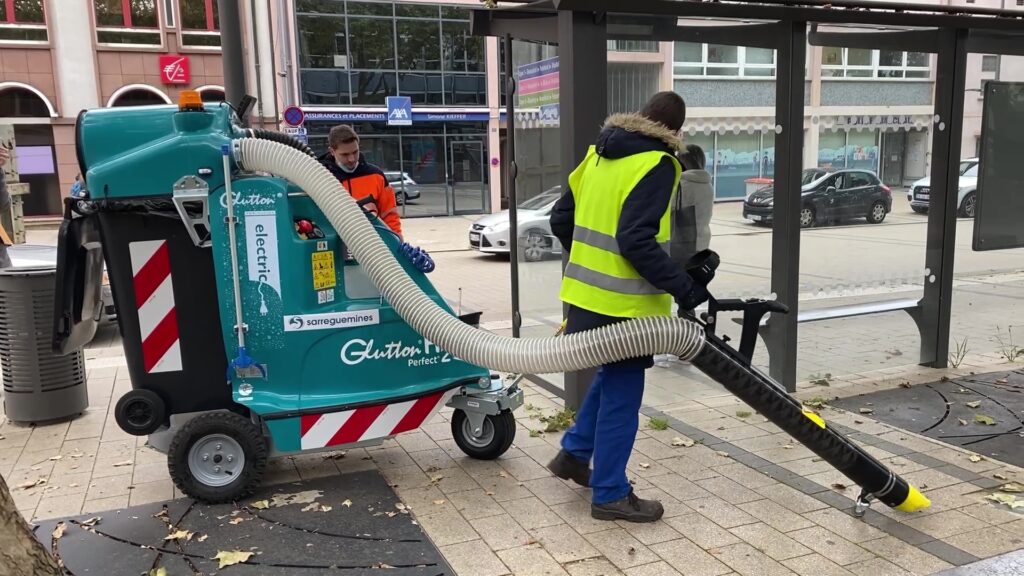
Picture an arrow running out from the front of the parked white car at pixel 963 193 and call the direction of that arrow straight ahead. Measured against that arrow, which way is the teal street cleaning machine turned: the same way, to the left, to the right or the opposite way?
the opposite way

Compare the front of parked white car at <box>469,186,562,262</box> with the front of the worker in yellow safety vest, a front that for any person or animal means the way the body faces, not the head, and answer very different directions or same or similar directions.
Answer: very different directions

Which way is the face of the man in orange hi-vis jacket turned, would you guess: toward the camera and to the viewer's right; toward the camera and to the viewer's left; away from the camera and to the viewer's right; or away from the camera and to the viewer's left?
toward the camera and to the viewer's right

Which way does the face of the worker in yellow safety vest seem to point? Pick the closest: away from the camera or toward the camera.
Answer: away from the camera

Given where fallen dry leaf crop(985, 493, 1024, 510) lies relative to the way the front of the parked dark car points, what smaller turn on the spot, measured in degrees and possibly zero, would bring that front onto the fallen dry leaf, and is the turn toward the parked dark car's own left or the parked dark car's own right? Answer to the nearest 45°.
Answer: approximately 45° to the parked dark car's own left

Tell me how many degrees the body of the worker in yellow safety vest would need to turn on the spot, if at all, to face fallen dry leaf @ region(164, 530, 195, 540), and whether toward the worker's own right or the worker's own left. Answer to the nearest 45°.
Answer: approximately 135° to the worker's own left
